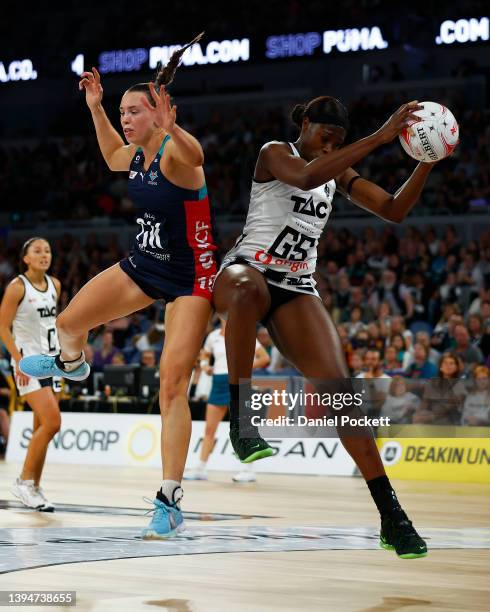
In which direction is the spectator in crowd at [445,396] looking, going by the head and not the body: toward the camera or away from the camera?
toward the camera

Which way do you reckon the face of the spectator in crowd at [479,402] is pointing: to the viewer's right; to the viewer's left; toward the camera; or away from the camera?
toward the camera

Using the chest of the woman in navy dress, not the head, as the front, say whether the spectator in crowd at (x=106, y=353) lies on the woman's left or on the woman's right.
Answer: on the woman's right

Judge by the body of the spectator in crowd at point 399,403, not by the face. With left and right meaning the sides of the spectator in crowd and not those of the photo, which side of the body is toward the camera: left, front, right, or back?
front

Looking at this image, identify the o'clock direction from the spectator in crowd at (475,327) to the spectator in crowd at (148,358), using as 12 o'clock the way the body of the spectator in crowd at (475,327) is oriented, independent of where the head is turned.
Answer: the spectator in crowd at (148,358) is roughly at 3 o'clock from the spectator in crowd at (475,327).

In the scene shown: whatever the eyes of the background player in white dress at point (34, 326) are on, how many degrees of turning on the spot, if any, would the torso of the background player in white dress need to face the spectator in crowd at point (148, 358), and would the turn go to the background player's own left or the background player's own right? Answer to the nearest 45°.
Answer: approximately 135° to the background player's own left

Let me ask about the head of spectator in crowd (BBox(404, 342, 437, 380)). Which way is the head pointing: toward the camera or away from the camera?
toward the camera

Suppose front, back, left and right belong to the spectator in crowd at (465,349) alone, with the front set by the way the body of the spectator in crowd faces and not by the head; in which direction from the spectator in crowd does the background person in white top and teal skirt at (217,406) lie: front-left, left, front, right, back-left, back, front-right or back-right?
front

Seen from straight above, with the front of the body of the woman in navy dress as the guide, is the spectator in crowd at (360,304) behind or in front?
behind

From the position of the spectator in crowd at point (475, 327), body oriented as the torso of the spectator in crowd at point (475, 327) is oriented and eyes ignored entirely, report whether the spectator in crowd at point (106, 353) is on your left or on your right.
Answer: on your right

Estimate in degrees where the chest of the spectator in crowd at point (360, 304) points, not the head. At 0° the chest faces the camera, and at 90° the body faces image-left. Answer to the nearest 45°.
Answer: approximately 0°

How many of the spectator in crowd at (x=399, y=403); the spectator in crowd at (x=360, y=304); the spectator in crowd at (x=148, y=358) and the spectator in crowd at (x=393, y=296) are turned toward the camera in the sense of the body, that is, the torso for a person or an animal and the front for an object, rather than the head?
4

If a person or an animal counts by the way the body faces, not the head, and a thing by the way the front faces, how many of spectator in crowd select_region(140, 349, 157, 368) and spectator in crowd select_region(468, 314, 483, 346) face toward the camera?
2

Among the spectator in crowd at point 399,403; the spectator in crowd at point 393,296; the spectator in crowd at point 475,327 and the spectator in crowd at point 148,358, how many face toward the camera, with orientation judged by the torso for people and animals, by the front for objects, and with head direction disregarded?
4

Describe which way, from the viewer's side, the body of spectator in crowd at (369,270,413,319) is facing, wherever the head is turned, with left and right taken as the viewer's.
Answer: facing the viewer

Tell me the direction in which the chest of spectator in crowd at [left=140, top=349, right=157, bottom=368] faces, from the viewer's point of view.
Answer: toward the camera

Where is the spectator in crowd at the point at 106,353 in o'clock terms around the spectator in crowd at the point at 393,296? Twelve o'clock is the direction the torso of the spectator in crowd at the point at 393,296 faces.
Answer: the spectator in crowd at the point at 106,353 is roughly at 3 o'clock from the spectator in crowd at the point at 393,296.

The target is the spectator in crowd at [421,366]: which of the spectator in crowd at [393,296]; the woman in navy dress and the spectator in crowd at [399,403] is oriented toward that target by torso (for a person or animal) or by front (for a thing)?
the spectator in crowd at [393,296]
